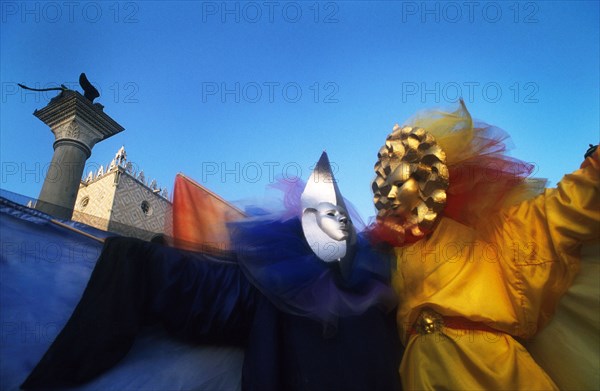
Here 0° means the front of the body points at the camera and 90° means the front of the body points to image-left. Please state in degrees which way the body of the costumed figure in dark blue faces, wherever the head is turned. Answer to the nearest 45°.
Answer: approximately 315°
